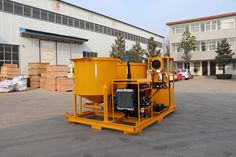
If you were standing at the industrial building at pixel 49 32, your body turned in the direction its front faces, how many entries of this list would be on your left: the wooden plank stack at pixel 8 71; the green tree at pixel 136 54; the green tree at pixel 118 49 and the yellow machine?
2

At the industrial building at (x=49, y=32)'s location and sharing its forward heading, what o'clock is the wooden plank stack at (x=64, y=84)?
The wooden plank stack is roughly at 1 o'clock from the industrial building.

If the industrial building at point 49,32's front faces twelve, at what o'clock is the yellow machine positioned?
The yellow machine is roughly at 1 o'clock from the industrial building.

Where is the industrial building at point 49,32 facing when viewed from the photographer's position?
facing the viewer and to the right of the viewer

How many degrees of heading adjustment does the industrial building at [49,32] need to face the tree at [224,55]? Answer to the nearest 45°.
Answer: approximately 45° to its left

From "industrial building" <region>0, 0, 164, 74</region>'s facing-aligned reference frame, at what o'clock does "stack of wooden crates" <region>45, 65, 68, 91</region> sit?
The stack of wooden crates is roughly at 1 o'clock from the industrial building.

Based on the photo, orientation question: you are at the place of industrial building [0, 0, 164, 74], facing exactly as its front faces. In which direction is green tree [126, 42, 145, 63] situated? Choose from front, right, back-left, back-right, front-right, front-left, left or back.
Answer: left

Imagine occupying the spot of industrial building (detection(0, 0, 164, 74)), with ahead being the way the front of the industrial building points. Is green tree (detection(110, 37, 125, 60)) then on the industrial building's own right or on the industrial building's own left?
on the industrial building's own left

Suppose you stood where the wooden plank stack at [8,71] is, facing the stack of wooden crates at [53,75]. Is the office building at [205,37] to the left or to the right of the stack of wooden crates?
left
